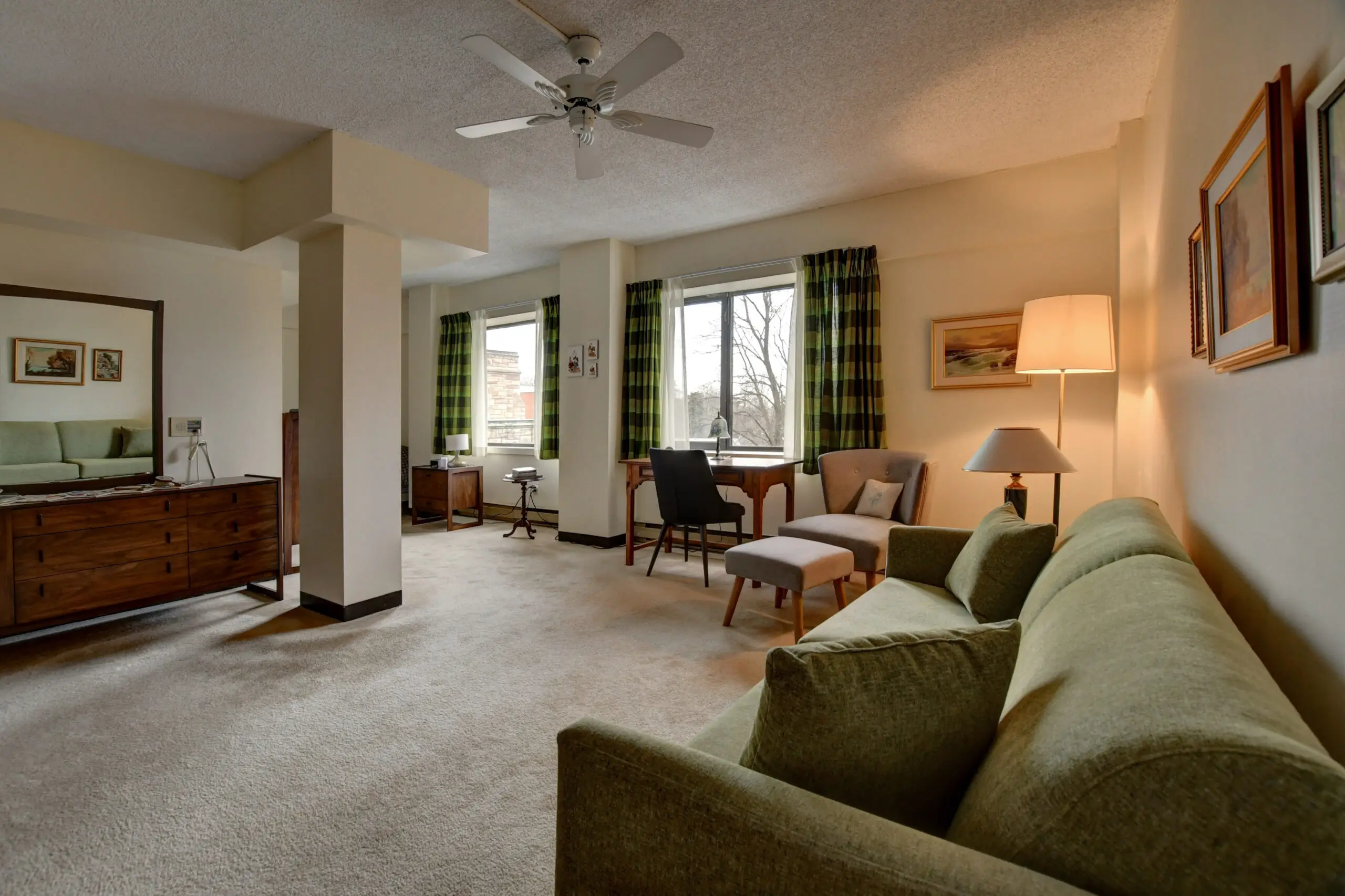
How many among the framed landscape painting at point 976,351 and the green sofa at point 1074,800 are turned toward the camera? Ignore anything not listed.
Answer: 1

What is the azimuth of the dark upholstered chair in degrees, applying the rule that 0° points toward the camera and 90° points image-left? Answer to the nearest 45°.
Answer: approximately 225°

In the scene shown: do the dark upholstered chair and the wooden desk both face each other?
yes

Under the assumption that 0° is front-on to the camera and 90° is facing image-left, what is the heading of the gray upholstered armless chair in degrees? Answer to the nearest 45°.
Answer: approximately 45°

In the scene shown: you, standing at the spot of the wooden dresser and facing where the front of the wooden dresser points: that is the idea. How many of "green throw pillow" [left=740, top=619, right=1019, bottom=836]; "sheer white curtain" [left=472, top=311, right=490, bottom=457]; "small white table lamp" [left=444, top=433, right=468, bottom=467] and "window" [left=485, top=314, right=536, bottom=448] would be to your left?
3

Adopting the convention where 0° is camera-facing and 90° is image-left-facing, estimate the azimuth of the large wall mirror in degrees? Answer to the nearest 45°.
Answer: approximately 315°

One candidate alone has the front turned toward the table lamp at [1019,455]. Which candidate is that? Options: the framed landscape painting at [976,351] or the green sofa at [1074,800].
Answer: the framed landscape painting

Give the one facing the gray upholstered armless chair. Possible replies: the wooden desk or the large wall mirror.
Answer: the large wall mirror

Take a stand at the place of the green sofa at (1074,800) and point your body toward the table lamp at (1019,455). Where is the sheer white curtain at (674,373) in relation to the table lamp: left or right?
left

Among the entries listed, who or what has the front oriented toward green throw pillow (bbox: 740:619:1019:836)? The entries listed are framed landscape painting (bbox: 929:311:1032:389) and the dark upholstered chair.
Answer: the framed landscape painting

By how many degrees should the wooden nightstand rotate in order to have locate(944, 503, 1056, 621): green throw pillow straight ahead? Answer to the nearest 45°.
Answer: approximately 45° to its left

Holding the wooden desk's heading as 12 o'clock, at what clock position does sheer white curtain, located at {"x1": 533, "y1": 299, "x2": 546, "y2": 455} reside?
The sheer white curtain is roughly at 3 o'clock from the wooden desk.

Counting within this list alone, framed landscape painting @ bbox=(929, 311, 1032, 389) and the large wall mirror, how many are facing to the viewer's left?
0

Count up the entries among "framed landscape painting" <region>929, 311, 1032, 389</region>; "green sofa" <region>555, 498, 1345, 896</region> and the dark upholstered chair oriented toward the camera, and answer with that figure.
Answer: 1

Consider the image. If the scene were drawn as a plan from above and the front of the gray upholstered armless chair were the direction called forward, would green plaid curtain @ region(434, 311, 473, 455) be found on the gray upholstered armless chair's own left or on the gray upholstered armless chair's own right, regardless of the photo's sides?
on the gray upholstered armless chair's own right

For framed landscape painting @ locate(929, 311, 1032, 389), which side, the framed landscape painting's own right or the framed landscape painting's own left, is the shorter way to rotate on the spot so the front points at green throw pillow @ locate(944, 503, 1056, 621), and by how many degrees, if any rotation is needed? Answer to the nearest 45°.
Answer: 0° — it already faces it

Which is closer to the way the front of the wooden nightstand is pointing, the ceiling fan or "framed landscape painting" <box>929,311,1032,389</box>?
the ceiling fan
